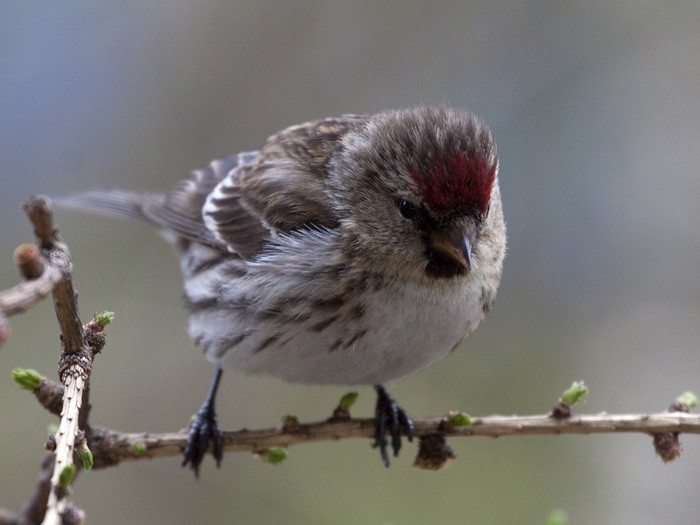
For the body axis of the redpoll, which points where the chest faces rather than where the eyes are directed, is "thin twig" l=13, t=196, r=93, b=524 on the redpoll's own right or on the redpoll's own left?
on the redpoll's own right

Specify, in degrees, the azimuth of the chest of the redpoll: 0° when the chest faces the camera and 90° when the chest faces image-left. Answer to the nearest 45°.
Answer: approximately 315°
